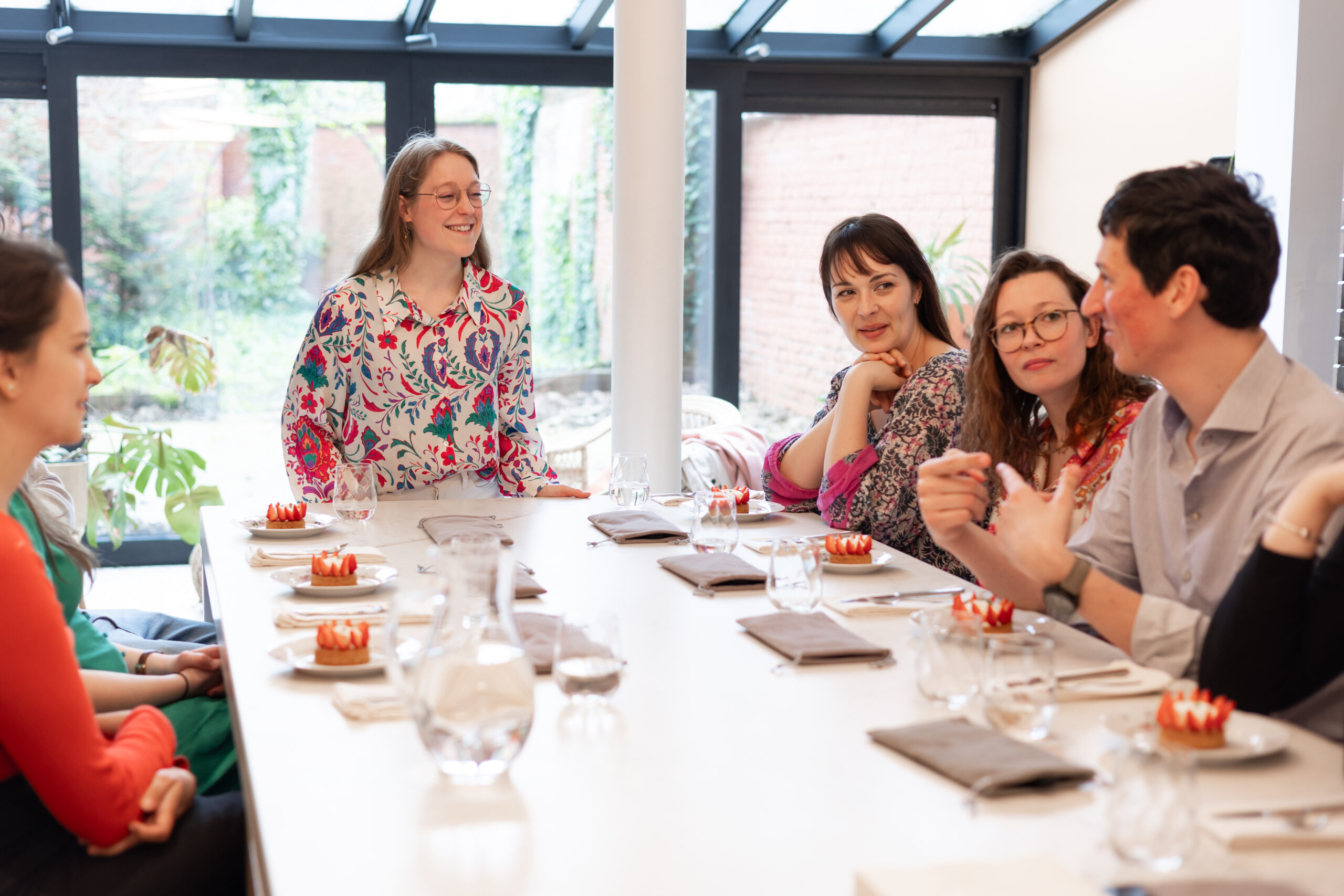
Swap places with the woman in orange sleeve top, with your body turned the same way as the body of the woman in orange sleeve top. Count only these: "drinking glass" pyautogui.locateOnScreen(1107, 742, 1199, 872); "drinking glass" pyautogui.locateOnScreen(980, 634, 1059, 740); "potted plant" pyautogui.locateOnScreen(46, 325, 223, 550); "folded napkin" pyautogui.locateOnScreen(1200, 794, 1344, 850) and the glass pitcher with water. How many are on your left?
1

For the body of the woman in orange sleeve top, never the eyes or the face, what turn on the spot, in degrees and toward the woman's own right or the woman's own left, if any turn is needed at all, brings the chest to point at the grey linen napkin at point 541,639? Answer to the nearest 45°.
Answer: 0° — they already face it

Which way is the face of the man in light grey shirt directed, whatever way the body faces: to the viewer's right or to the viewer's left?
to the viewer's left

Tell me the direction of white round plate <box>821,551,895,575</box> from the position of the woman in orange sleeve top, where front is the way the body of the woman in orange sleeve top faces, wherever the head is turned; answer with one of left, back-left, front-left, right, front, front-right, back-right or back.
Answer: front

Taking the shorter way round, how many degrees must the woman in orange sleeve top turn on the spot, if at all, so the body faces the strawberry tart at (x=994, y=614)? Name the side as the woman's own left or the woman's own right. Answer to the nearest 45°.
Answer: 0° — they already face it

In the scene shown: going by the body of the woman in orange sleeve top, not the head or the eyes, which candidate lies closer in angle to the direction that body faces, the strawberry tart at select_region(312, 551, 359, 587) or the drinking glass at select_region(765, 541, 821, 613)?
the drinking glass

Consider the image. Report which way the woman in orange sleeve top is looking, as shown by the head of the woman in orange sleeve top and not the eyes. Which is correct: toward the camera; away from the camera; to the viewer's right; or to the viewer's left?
to the viewer's right

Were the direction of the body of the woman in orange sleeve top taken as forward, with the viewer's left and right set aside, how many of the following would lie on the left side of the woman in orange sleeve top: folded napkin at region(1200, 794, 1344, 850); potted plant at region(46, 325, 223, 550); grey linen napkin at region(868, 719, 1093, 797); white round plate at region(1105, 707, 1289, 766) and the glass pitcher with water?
1

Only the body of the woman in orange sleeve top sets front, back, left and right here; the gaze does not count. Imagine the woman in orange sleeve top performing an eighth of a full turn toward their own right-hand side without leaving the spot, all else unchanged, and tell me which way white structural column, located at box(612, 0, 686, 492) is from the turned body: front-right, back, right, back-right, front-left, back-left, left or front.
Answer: left

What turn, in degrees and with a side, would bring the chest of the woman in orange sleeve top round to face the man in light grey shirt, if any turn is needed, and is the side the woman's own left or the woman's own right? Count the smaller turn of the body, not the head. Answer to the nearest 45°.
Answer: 0° — they already face them

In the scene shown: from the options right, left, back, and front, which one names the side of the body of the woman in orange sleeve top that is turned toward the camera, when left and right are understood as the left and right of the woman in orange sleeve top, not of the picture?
right

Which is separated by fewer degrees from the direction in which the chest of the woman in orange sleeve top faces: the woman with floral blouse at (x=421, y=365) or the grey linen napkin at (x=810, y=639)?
the grey linen napkin

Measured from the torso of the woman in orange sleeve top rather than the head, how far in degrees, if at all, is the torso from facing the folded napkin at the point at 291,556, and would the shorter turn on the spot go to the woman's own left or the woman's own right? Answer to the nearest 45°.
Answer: approximately 45° to the woman's own left

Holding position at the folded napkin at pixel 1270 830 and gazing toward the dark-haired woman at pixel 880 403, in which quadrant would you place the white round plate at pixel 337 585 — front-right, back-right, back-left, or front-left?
front-left

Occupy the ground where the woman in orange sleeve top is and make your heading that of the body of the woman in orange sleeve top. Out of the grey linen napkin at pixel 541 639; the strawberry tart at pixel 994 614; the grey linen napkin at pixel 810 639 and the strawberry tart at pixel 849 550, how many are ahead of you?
4

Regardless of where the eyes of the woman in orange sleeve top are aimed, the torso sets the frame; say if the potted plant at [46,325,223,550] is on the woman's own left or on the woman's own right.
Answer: on the woman's own left

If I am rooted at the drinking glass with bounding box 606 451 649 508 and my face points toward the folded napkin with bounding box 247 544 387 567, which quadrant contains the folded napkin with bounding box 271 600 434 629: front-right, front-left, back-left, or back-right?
front-left

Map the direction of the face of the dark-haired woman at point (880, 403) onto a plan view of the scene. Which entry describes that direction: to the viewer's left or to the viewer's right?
to the viewer's left

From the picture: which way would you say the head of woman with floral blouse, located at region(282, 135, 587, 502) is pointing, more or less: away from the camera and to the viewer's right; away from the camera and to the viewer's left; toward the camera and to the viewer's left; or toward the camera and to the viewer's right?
toward the camera and to the viewer's right
